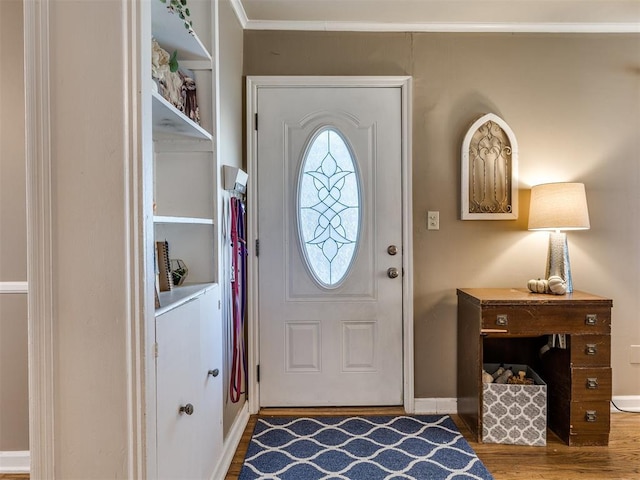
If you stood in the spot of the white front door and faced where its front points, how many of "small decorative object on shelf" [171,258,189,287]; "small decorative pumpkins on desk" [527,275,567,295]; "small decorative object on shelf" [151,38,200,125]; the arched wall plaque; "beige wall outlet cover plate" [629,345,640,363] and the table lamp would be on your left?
4

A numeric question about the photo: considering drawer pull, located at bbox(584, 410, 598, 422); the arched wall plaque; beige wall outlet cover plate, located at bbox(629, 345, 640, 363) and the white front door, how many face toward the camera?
4

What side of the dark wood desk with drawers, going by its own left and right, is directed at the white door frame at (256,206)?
right

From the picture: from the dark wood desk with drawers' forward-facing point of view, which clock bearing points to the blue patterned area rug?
The blue patterned area rug is roughly at 2 o'clock from the dark wood desk with drawers.

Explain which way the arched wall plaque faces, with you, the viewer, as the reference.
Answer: facing the viewer

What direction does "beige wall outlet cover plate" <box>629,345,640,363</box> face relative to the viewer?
toward the camera

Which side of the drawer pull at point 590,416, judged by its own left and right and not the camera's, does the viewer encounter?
front

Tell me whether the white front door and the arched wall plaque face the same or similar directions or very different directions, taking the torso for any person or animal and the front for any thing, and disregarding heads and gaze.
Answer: same or similar directions

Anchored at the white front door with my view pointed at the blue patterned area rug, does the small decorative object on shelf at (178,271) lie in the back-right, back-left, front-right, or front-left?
front-right

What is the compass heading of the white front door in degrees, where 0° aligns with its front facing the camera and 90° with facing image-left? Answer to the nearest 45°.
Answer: approximately 0°

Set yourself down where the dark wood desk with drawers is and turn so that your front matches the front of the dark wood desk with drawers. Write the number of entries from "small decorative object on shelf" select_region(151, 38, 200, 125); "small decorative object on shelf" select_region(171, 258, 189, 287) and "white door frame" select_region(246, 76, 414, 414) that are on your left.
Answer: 0

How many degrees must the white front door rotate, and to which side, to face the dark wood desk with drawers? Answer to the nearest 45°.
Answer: approximately 90° to its left

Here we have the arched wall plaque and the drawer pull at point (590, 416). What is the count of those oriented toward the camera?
2

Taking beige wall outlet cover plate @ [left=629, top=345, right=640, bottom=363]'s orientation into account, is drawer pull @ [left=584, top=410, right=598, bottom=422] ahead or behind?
ahead

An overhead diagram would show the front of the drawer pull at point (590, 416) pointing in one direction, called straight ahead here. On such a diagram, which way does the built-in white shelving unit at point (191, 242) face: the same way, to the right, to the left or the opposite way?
to the left

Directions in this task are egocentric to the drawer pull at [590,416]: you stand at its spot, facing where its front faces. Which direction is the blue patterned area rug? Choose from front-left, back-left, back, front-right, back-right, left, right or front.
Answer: front-right

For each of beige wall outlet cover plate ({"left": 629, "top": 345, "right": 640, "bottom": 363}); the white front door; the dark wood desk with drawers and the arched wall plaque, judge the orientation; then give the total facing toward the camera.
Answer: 4

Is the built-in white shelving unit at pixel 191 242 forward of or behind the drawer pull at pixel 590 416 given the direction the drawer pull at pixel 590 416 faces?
forward
